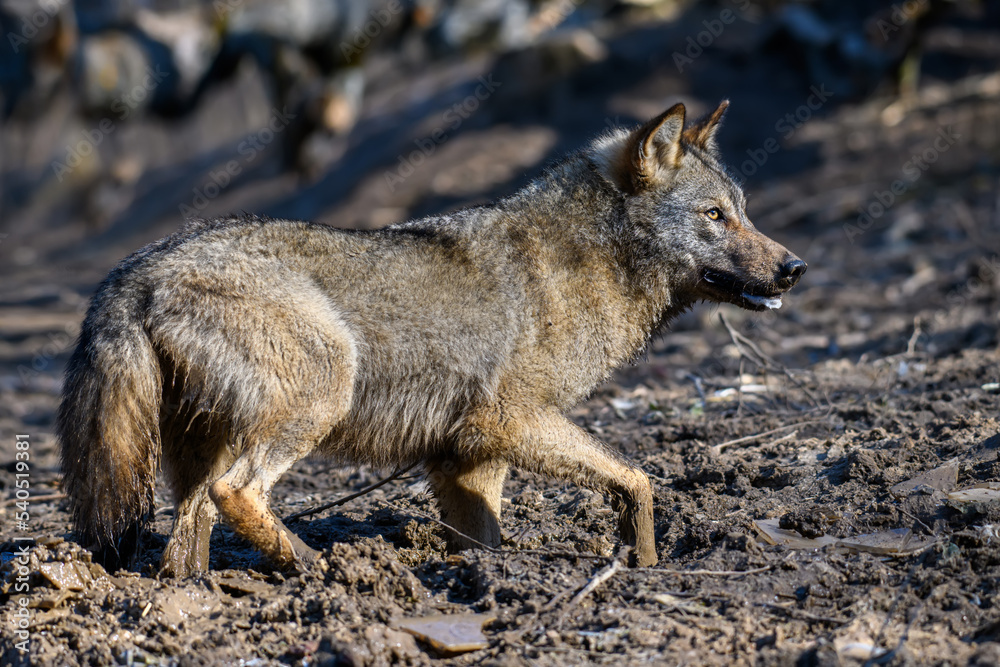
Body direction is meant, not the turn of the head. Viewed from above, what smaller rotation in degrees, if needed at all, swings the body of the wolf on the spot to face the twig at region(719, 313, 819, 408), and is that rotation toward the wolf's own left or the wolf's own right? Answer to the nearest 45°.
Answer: approximately 45° to the wolf's own left

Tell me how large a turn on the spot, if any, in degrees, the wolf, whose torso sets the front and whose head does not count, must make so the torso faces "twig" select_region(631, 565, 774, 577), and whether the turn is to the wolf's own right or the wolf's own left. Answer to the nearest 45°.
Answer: approximately 45° to the wolf's own right

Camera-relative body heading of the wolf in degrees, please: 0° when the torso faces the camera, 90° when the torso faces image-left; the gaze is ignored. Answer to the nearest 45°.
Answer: approximately 270°

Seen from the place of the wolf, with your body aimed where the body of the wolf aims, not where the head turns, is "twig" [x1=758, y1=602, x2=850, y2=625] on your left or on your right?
on your right

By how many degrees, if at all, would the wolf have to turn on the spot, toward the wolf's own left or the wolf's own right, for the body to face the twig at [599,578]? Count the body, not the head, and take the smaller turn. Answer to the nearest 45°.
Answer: approximately 45° to the wolf's own right
